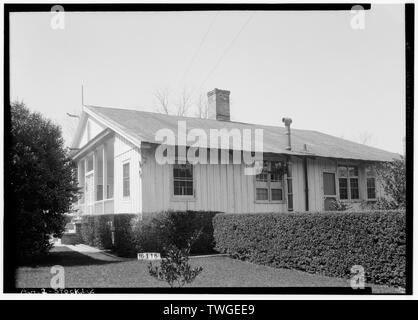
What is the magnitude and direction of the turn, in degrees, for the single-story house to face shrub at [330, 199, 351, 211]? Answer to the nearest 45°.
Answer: approximately 135° to its left

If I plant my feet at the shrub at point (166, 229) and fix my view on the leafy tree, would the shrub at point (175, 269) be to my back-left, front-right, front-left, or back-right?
front-left

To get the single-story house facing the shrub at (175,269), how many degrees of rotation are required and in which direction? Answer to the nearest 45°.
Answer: approximately 45° to its left

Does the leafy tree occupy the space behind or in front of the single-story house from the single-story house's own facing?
in front

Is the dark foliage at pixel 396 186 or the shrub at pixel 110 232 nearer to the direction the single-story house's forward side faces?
the shrub

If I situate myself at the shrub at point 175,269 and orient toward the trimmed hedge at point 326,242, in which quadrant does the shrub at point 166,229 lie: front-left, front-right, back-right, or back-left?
front-left

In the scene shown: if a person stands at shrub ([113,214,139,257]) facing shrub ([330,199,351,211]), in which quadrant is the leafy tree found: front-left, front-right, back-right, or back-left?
back-right
